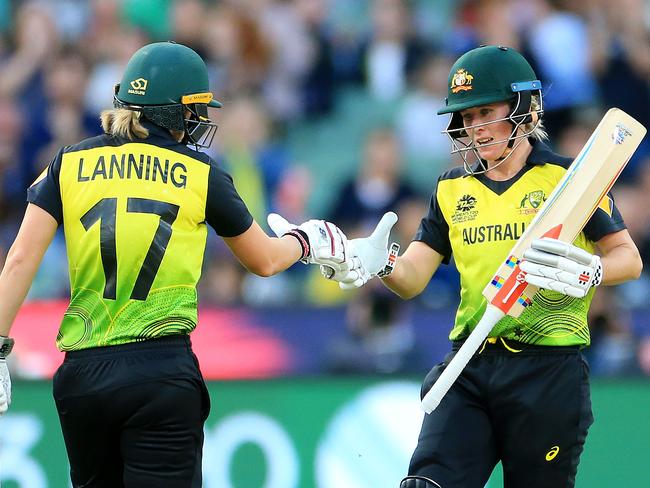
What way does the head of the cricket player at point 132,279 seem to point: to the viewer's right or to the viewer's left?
to the viewer's right

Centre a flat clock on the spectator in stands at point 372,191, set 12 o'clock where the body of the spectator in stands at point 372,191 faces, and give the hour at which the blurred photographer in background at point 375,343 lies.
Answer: the blurred photographer in background at point 375,343 is roughly at 12 o'clock from the spectator in stands at point 372,191.

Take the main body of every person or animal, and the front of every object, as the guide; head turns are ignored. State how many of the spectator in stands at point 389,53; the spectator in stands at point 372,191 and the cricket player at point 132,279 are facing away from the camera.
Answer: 1

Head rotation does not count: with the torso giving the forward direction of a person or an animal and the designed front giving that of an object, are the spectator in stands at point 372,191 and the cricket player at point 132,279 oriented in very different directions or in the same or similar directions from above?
very different directions

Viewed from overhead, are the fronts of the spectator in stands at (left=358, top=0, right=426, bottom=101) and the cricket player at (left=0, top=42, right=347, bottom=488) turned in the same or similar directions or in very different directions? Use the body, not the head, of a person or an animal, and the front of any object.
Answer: very different directions

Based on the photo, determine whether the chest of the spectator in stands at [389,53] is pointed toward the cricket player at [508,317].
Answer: yes

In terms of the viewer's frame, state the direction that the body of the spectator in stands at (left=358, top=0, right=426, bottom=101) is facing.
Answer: toward the camera

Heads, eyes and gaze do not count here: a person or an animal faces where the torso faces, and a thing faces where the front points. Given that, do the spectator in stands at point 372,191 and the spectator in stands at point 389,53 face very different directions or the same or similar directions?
same or similar directions

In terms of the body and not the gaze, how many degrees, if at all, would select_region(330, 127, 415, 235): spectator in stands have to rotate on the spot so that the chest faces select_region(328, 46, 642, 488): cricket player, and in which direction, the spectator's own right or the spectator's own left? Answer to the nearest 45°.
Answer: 0° — they already face them

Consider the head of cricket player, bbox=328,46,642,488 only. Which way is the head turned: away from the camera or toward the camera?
toward the camera

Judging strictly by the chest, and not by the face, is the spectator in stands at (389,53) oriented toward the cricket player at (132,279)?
yes

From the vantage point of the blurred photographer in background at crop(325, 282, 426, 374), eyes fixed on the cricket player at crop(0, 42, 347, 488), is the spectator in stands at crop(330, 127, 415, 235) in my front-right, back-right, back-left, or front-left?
back-right

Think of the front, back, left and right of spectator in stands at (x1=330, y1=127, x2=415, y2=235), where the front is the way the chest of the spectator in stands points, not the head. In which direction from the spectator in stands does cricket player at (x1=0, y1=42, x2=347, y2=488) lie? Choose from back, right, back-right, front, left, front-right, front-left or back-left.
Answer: front

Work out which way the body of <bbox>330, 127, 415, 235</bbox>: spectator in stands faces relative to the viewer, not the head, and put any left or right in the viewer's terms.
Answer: facing the viewer

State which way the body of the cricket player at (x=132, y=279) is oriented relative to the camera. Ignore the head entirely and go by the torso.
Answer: away from the camera

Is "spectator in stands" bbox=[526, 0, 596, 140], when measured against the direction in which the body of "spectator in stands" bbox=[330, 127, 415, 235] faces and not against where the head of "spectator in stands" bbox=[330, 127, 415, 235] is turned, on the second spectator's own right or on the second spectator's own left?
on the second spectator's own left
